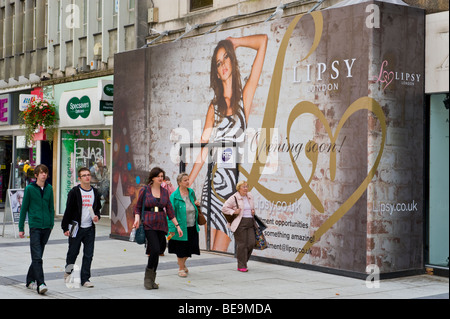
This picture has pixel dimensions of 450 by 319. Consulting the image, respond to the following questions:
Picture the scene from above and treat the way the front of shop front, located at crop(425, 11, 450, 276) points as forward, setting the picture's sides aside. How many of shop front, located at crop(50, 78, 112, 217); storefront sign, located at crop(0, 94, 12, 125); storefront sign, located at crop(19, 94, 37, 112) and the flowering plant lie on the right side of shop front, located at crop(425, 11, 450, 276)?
4

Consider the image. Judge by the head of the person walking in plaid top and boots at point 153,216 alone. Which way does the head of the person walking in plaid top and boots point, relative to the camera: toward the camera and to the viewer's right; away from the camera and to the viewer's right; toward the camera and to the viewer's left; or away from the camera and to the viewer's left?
toward the camera and to the viewer's right

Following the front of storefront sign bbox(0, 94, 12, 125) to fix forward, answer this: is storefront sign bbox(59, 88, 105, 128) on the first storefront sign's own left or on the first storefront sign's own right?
on the first storefront sign's own left

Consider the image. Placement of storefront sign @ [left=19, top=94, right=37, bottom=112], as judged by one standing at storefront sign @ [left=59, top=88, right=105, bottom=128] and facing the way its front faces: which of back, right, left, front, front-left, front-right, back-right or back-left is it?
right

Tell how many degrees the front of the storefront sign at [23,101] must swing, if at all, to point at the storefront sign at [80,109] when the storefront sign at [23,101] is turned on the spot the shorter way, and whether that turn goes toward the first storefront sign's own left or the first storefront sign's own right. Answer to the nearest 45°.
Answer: approximately 90° to the first storefront sign's own left

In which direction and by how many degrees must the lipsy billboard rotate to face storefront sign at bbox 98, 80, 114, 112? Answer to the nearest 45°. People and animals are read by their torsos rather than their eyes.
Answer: approximately 90° to its right

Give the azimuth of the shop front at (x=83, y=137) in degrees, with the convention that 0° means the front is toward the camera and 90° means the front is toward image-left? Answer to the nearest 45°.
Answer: approximately 45°

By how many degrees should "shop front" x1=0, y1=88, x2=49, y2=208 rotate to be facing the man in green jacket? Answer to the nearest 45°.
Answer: approximately 45° to its left
